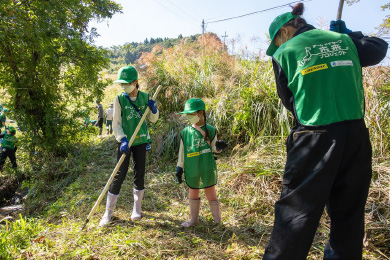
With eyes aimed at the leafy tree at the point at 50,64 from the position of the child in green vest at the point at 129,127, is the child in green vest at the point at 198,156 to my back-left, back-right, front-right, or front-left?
back-right

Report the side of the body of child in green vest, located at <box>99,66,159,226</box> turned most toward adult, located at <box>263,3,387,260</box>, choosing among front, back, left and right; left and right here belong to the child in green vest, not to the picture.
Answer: left

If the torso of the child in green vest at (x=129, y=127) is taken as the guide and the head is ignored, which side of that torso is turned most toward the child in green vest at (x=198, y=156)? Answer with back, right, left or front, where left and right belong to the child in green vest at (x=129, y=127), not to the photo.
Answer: left

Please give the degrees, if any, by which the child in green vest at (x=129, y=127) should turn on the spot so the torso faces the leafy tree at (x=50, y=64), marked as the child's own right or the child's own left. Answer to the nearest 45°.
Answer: approximately 90° to the child's own right

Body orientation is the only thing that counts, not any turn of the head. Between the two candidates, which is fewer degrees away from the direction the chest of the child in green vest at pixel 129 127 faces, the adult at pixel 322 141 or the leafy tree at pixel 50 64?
the adult

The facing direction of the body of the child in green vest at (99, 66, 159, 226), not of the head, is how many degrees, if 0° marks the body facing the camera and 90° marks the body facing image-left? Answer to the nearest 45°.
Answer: approximately 45°
